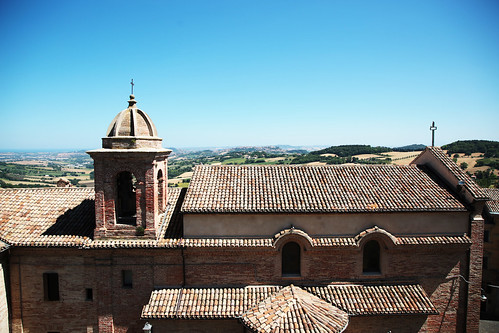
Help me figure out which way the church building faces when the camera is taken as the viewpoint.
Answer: facing to the right of the viewer
